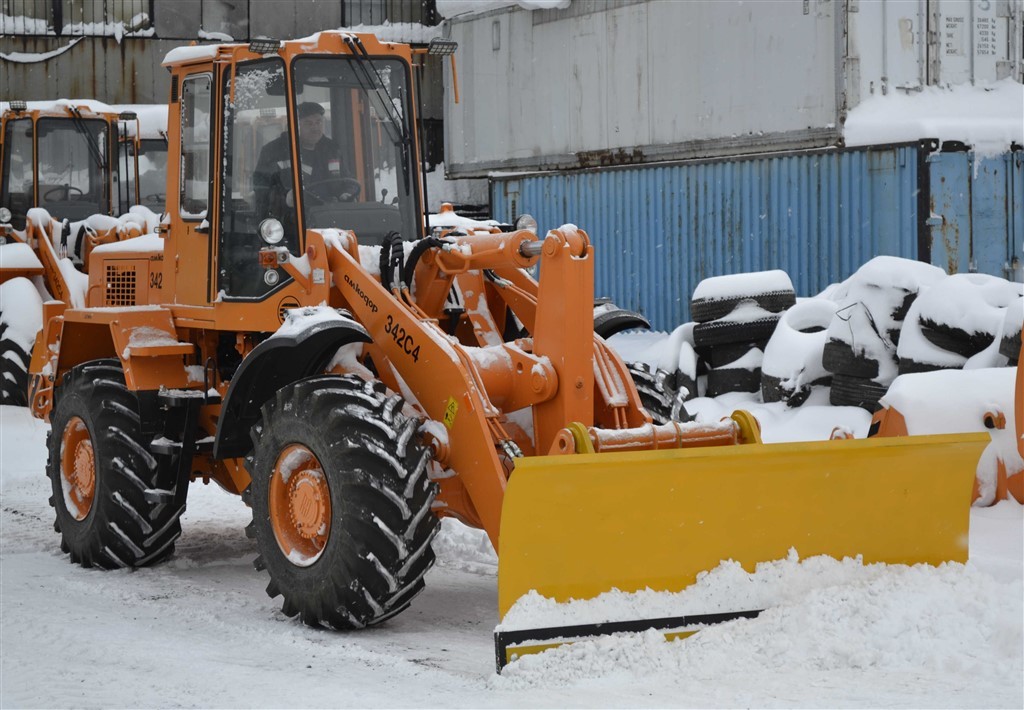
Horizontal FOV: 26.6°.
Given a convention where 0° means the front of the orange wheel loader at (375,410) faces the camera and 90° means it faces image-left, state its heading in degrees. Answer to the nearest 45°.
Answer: approximately 315°

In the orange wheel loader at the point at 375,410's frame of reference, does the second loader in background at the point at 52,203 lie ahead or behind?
behind

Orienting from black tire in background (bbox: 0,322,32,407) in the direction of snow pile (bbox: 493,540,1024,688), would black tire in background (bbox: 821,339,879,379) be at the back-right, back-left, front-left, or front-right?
front-left

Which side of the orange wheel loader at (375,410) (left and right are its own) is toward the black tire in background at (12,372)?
back

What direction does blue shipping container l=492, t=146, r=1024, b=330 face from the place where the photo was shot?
facing the viewer and to the right of the viewer

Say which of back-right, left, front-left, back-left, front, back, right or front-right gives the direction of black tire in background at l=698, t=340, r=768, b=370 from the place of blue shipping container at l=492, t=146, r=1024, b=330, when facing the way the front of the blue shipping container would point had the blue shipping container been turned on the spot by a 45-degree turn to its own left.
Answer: right

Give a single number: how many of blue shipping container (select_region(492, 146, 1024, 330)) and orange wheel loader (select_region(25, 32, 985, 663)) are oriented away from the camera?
0

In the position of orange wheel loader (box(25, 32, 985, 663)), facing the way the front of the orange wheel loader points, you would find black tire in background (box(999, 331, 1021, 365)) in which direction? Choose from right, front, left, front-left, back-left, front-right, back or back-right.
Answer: left

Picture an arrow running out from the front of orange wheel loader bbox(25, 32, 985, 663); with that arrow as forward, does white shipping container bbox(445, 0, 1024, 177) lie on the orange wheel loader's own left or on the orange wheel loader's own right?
on the orange wheel loader's own left

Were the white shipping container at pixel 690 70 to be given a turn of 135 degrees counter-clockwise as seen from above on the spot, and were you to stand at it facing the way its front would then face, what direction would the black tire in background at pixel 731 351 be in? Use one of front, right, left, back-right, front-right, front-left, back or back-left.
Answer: back
